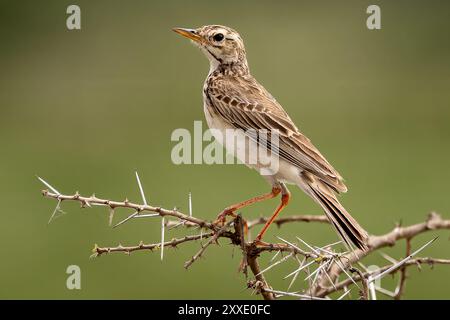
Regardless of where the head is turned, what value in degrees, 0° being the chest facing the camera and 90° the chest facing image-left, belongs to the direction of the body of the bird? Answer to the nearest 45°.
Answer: approximately 90°
